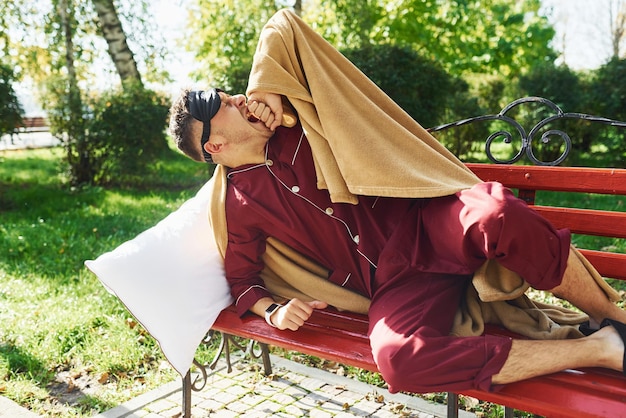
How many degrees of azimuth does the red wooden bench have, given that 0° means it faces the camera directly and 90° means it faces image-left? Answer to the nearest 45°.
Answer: approximately 45°

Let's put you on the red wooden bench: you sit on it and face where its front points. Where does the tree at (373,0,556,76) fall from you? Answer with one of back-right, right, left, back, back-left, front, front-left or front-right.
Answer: back-right

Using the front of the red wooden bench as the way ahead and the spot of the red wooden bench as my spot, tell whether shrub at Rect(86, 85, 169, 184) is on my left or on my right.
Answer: on my right

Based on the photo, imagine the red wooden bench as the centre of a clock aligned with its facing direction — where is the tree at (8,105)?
The tree is roughly at 3 o'clock from the red wooden bench.

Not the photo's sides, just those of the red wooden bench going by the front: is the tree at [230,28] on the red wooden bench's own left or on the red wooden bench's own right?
on the red wooden bench's own right

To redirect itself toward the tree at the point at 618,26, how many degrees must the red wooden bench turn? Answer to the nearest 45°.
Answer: approximately 135° to its right

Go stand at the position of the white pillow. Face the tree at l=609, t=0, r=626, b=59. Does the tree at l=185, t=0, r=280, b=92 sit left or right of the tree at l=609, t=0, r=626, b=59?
left
